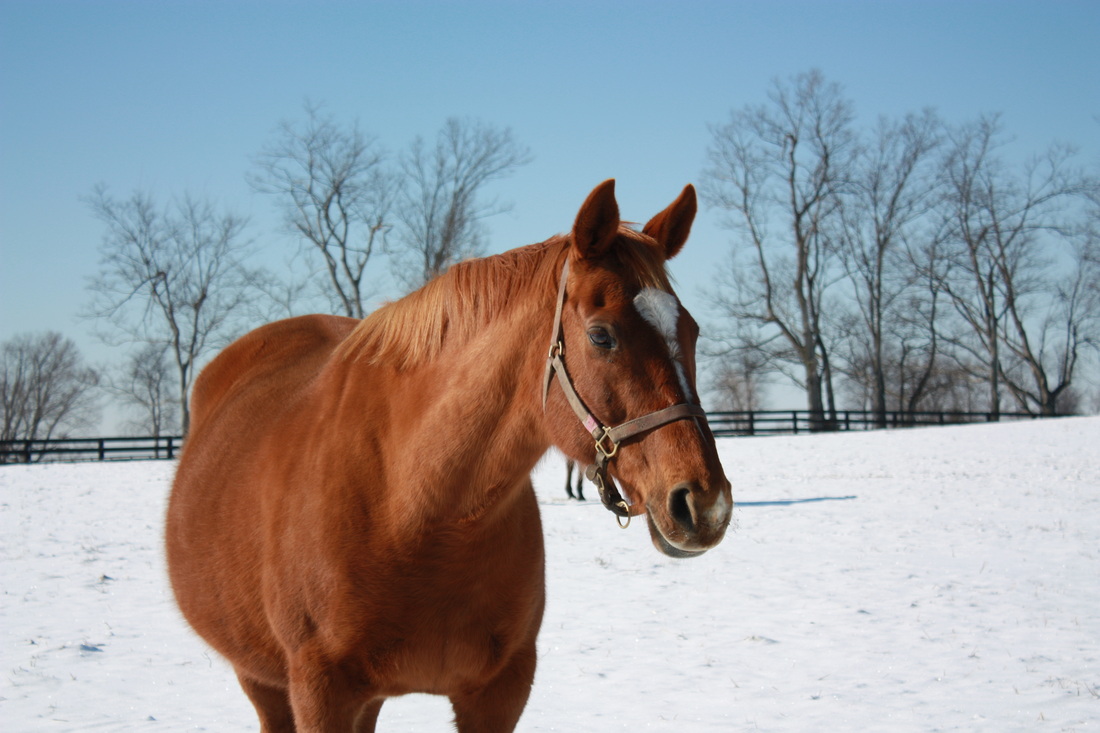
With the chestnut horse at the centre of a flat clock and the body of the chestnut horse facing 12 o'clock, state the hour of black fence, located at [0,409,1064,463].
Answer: The black fence is roughly at 8 o'clock from the chestnut horse.

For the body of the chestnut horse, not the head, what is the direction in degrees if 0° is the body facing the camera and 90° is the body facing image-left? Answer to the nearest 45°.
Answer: approximately 315°
